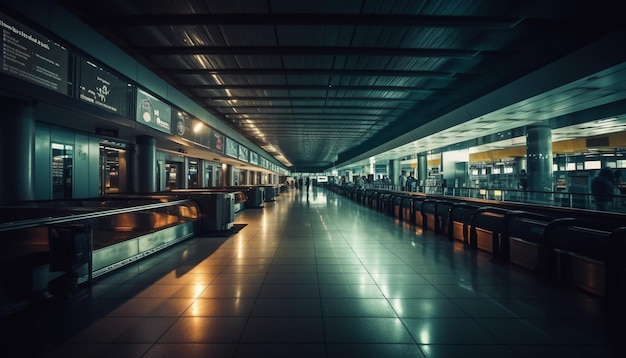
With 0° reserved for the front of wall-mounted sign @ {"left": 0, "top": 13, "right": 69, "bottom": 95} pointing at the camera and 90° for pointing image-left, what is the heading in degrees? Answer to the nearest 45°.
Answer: approximately 315°

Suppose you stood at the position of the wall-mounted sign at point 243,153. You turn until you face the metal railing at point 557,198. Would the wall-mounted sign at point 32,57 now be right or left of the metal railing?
right

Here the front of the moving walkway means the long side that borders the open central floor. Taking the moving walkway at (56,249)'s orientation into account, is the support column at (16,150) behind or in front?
behind

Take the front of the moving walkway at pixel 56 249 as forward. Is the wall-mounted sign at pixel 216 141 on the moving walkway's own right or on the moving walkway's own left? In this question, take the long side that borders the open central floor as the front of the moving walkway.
on the moving walkway's own left

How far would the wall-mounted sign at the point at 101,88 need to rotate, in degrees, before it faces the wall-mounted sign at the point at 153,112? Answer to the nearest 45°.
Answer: approximately 90° to its left

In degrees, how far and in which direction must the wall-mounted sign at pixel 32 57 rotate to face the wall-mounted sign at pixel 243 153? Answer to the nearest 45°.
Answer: approximately 90° to its left

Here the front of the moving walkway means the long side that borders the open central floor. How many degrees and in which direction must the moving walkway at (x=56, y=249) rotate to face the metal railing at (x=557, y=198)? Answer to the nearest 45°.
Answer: approximately 45° to its left

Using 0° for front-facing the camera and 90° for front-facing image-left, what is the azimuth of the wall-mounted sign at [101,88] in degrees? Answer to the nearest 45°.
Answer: approximately 315°

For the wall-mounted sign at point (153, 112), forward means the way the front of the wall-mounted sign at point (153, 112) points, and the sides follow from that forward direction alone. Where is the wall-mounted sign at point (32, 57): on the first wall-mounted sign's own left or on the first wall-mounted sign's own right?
on the first wall-mounted sign's own right

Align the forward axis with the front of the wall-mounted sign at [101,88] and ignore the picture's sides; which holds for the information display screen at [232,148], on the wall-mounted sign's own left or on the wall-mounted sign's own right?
on the wall-mounted sign's own left

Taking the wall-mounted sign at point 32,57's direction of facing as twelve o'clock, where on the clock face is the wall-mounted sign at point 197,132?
the wall-mounted sign at point 197,132 is roughly at 9 o'clock from the wall-mounted sign at point 32,57.

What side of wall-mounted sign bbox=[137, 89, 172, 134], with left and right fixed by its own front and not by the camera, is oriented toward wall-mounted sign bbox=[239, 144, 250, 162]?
left
